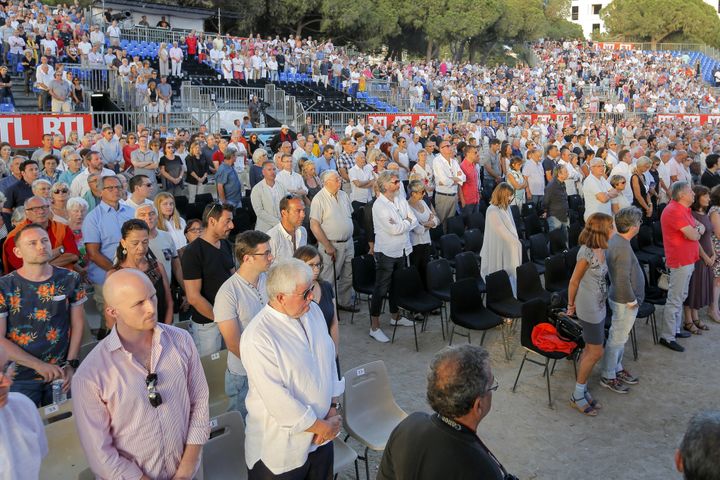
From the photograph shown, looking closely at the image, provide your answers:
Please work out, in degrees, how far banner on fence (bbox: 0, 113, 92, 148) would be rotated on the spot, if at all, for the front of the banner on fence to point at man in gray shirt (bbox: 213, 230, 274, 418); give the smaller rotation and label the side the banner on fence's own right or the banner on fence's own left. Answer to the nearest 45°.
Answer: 0° — it already faces them

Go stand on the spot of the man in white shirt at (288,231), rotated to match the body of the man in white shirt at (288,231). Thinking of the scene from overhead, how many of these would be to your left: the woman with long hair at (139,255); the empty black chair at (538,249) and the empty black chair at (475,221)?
2

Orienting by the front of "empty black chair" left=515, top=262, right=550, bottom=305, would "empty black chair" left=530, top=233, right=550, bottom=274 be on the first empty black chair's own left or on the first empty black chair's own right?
on the first empty black chair's own left

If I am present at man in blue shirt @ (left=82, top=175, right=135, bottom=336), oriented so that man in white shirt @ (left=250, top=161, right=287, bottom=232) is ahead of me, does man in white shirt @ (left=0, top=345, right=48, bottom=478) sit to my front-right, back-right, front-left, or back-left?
back-right

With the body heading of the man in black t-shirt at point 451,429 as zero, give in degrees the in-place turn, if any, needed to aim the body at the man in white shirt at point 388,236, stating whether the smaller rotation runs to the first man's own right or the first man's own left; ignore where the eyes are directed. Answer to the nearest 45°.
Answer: approximately 45° to the first man's own left

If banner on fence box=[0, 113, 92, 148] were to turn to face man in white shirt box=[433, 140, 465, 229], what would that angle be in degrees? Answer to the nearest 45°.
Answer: approximately 45° to its left

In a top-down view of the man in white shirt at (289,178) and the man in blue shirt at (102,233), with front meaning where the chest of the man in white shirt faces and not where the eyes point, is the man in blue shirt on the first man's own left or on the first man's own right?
on the first man's own right

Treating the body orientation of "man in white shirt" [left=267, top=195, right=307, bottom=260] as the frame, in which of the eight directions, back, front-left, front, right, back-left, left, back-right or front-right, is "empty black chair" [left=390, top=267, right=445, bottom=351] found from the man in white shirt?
left

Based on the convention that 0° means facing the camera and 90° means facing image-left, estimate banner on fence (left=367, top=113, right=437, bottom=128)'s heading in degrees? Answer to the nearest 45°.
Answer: approximately 0°
